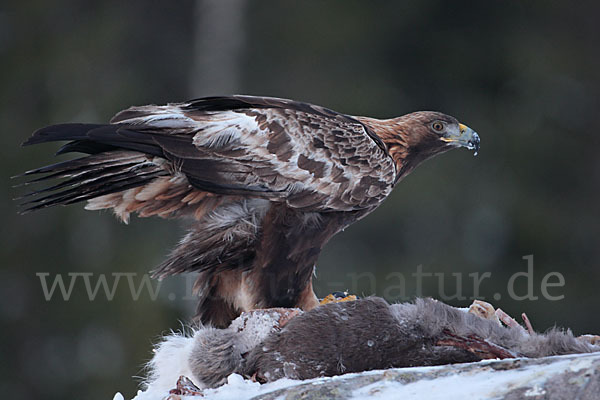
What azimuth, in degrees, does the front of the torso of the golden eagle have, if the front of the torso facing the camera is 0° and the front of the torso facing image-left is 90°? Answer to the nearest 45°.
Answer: approximately 270°

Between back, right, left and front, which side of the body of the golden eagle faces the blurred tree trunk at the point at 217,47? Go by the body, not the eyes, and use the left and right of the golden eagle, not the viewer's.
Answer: left
